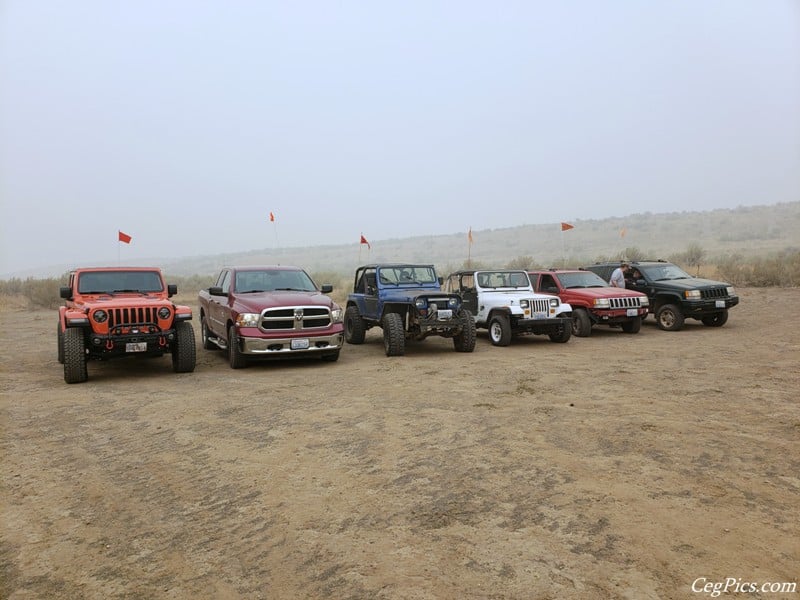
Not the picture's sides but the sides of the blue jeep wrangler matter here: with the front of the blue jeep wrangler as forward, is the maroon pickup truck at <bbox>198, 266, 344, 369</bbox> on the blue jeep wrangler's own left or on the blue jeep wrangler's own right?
on the blue jeep wrangler's own right

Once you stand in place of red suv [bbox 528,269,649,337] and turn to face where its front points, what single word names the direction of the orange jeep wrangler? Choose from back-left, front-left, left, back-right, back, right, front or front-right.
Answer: right

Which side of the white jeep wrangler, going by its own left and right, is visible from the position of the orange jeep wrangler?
right

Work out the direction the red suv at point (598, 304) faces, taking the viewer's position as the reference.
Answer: facing the viewer and to the right of the viewer

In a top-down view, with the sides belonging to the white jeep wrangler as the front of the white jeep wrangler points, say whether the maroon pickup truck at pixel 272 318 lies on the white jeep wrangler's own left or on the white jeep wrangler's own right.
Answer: on the white jeep wrangler's own right

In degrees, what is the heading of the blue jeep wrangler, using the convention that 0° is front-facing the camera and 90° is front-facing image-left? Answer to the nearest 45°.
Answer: approximately 315°

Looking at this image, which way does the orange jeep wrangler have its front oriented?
toward the camera

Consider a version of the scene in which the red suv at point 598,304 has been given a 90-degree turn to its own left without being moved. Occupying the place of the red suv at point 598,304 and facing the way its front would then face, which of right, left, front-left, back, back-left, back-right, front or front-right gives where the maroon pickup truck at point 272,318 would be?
back

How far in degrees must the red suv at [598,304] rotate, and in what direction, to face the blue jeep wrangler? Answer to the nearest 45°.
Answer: approximately 90° to its right

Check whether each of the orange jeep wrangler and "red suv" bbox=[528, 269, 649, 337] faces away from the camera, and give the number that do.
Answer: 0
